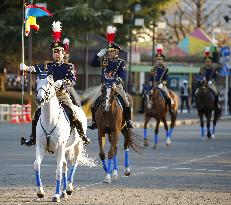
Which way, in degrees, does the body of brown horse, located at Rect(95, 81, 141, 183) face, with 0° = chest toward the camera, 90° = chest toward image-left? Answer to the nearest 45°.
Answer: approximately 0°

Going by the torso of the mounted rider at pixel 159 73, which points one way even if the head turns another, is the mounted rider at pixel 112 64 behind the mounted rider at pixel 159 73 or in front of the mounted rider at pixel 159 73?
in front

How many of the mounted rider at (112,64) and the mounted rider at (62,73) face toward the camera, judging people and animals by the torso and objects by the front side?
2

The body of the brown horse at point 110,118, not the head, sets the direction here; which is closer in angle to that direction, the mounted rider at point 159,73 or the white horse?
the white horse

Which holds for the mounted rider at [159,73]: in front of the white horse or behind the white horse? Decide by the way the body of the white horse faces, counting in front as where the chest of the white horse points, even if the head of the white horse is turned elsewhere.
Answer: behind

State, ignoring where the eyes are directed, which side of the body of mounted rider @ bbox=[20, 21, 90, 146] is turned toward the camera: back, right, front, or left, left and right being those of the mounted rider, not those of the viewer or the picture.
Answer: front

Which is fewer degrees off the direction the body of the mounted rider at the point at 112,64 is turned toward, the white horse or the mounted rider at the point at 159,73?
the white horse

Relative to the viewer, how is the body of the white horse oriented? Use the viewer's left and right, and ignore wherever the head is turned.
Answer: facing the viewer and to the left of the viewer

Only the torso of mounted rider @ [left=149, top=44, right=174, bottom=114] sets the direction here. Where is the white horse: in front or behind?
in front
